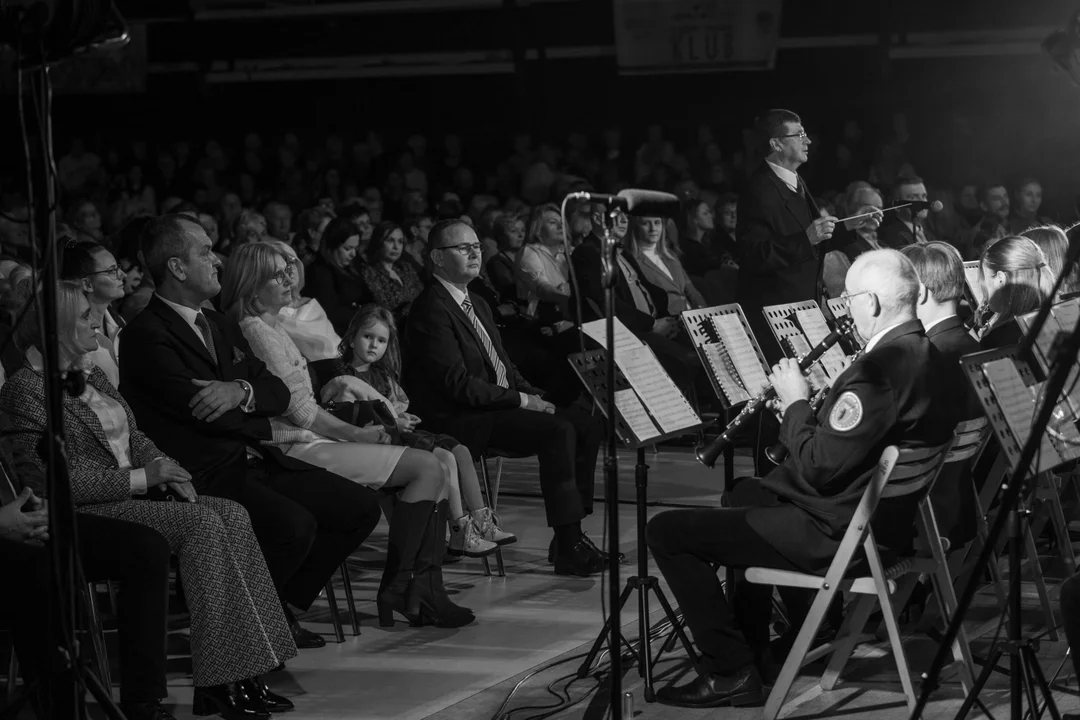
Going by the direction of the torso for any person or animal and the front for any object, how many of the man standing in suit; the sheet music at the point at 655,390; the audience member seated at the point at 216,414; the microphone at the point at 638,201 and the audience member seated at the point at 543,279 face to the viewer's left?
0

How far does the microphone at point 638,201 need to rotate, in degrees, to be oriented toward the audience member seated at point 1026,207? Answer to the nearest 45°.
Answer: approximately 45° to its left

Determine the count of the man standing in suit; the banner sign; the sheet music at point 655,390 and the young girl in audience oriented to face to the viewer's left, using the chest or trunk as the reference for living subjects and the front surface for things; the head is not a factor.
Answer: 0

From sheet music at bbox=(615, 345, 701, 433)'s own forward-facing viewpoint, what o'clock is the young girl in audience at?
The young girl in audience is roughly at 6 o'clock from the sheet music.

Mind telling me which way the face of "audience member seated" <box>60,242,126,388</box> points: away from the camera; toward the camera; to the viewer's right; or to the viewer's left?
to the viewer's right

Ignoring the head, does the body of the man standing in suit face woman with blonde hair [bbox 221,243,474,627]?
no

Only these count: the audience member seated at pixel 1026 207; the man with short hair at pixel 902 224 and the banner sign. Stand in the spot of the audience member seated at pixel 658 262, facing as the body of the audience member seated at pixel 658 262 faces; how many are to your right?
0

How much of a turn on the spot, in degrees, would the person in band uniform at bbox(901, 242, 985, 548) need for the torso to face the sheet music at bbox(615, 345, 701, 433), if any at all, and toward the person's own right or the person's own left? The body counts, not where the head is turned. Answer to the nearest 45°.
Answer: approximately 90° to the person's own left

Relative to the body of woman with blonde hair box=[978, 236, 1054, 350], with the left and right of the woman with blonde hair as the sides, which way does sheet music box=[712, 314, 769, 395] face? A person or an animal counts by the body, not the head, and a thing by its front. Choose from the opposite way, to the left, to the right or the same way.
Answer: the opposite way

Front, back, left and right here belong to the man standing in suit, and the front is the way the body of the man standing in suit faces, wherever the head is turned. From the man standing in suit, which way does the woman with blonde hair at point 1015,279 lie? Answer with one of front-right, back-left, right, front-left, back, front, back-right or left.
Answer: front-right

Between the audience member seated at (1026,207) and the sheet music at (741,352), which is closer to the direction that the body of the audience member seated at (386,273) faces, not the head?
the sheet music

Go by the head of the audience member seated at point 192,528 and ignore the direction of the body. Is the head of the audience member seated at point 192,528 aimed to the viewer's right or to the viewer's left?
to the viewer's right

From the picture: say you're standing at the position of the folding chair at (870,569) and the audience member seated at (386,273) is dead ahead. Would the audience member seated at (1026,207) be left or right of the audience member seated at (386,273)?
right

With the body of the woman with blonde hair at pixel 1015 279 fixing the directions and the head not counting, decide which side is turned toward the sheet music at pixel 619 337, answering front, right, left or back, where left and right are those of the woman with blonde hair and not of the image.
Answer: left

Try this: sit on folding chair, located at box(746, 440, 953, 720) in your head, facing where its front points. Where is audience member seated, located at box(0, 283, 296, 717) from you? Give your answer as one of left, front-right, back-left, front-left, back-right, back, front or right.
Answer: front-left

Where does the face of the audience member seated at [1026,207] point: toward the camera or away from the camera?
toward the camera

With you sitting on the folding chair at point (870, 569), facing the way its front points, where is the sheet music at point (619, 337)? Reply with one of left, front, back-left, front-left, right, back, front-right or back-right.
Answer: front

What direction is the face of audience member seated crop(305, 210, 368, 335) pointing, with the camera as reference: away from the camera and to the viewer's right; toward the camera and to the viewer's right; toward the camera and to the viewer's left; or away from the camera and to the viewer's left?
toward the camera and to the viewer's right
